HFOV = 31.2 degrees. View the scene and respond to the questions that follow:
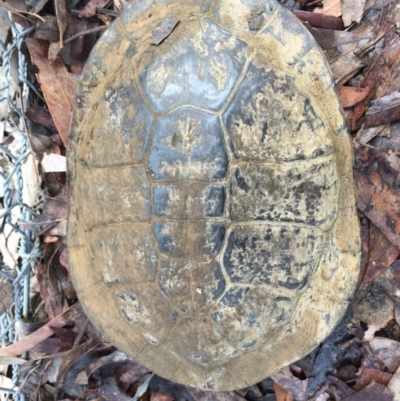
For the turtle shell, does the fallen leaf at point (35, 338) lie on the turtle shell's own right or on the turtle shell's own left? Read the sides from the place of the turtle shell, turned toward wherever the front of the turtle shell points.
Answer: on the turtle shell's own left

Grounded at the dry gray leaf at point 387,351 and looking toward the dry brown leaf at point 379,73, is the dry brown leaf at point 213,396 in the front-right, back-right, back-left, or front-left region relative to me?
back-left

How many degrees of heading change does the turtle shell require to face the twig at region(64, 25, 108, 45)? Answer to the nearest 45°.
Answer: approximately 45° to its left

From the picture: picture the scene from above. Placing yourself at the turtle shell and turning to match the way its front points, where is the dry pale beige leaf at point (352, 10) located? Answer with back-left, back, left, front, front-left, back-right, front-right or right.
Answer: front-right

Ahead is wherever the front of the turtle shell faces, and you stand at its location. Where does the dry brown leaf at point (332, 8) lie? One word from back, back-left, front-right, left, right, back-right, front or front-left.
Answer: front-right

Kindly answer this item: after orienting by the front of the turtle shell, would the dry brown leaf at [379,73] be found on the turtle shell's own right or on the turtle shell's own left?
on the turtle shell's own right

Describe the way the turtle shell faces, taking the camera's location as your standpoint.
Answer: facing away from the viewer
